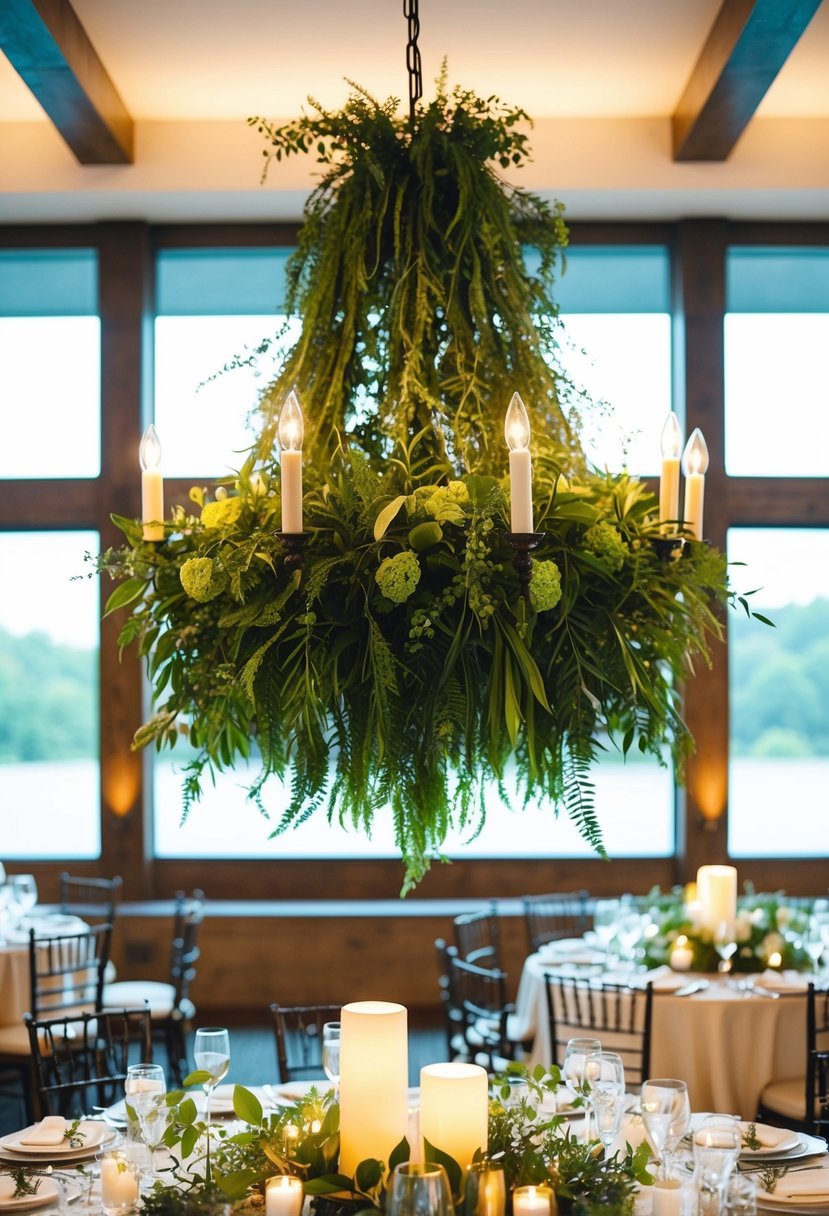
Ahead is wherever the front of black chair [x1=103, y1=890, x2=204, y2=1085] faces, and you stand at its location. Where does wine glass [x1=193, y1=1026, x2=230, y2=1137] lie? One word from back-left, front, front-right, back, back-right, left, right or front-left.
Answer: left

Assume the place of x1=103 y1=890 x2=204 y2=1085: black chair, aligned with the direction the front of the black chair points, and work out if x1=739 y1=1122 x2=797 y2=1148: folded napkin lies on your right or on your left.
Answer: on your left

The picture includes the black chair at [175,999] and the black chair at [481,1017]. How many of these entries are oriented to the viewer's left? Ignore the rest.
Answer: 1

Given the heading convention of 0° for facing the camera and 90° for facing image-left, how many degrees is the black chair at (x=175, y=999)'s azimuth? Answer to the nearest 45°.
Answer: approximately 90°

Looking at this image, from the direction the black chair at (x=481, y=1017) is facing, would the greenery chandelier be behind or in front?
behind

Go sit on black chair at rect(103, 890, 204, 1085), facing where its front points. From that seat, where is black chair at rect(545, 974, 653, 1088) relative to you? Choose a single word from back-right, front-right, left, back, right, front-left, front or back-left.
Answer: back-left

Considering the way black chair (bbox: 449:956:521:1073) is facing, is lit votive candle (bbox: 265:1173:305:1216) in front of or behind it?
behind

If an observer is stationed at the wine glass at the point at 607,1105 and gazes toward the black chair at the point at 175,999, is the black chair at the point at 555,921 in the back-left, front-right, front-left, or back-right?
front-right

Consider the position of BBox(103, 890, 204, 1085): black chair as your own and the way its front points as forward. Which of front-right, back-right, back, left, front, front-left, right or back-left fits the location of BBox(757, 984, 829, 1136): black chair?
back-left

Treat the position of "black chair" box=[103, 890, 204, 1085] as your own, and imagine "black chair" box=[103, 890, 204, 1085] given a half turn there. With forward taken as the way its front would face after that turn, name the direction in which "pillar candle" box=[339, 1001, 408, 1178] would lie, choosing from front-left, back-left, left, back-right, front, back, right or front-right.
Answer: right

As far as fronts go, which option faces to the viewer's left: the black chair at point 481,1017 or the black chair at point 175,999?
the black chair at point 175,999

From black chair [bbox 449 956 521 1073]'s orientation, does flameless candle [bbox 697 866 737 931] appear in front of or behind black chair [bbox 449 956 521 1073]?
in front

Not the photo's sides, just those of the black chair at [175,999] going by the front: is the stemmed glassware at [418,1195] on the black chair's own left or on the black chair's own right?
on the black chair's own left
